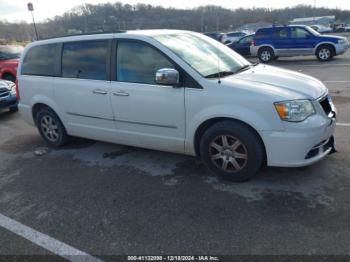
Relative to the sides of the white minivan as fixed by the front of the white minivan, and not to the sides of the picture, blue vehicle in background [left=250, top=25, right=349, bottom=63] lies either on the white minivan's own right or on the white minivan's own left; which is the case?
on the white minivan's own left

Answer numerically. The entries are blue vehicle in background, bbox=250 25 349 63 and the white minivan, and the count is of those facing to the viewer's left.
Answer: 0

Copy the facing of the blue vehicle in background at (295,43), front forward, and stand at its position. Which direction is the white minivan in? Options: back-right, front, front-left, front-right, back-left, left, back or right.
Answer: right

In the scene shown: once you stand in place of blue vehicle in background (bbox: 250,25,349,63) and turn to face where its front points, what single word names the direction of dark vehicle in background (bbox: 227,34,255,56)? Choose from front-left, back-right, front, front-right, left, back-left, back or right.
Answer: back-left

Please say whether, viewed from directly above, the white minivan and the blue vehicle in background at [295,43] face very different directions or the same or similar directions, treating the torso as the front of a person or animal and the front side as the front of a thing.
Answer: same or similar directions

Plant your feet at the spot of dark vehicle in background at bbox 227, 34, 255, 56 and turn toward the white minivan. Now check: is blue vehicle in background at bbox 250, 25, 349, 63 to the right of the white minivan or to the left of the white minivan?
left

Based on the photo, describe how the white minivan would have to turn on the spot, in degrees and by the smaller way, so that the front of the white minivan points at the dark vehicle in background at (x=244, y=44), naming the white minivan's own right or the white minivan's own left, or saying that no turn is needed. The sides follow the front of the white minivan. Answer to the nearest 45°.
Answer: approximately 135° to the white minivan's own left

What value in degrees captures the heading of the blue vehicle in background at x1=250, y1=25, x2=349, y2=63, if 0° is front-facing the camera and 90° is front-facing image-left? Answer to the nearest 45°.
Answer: approximately 270°
